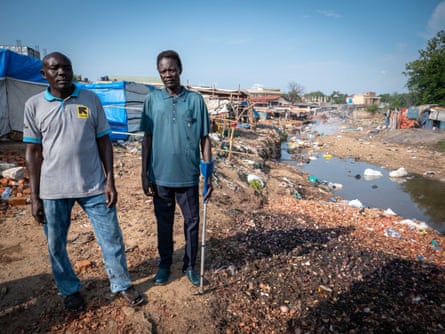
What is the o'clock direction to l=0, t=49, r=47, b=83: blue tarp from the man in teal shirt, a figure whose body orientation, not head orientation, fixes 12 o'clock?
The blue tarp is roughly at 5 o'clock from the man in teal shirt.

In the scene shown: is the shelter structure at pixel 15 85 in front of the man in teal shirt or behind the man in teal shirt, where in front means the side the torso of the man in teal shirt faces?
behind

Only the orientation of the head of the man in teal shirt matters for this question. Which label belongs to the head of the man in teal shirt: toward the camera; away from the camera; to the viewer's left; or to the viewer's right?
toward the camera

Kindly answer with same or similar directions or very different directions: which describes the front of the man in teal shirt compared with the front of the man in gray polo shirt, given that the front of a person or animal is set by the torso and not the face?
same or similar directions

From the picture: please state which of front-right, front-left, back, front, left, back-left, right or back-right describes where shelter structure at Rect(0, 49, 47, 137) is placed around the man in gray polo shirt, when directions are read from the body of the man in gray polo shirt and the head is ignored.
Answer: back

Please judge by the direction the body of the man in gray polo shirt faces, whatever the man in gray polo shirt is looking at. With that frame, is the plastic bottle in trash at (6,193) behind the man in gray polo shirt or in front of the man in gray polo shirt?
behind

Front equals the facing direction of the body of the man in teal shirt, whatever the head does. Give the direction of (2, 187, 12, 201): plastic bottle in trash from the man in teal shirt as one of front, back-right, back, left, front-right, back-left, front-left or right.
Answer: back-right

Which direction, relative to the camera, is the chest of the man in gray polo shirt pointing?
toward the camera

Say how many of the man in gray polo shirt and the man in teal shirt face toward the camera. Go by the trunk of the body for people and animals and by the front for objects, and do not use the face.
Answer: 2

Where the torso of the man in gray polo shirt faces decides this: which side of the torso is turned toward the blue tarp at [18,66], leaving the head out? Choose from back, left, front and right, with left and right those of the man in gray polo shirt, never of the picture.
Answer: back

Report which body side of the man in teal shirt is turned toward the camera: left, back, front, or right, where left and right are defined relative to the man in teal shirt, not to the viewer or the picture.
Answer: front
